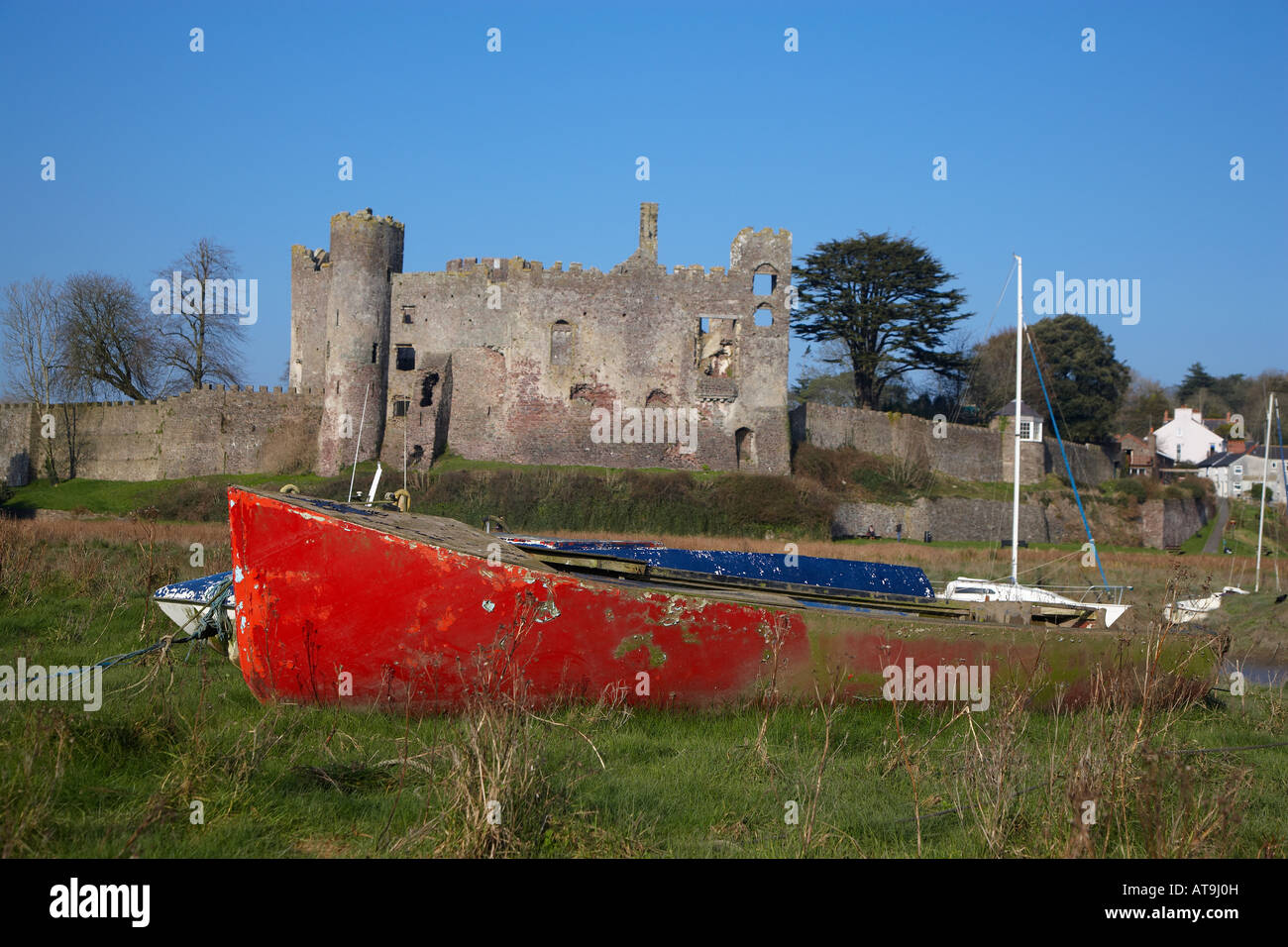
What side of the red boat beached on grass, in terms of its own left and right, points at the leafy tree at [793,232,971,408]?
right

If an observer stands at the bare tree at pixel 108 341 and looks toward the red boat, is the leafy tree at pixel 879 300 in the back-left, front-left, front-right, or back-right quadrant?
front-left

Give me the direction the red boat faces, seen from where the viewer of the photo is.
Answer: facing to the left of the viewer

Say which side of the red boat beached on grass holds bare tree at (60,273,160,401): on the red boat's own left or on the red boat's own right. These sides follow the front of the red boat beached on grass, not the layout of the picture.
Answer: on the red boat's own right
